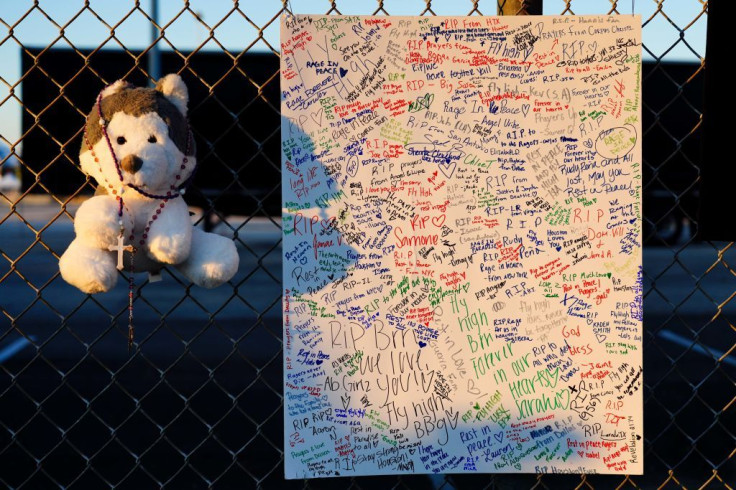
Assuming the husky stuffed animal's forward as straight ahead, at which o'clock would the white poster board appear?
The white poster board is roughly at 9 o'clock from the husky stuffed animal.

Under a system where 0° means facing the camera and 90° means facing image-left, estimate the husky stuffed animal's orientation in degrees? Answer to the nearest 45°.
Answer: approximately 0°
